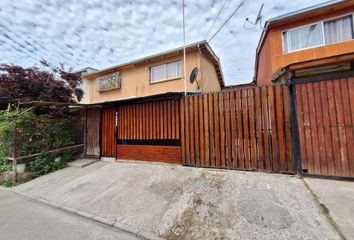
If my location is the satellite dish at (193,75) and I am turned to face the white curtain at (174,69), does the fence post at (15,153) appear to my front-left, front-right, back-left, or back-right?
front-left

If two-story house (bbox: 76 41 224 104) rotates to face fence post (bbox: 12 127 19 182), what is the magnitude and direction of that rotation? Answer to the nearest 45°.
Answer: approximately 45° to its right

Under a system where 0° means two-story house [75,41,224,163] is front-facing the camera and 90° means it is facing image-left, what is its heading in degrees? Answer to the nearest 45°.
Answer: approximately 45°

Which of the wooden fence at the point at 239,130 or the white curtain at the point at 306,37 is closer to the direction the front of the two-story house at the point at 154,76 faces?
the wooden fence

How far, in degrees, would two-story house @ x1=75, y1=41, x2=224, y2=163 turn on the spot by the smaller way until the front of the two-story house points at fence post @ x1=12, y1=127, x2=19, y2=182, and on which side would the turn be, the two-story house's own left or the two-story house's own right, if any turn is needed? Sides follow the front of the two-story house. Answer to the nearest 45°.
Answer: approximately 45° to the two-story house's own right

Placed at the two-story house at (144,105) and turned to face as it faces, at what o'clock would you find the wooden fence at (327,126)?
The wooden fence is roughly at 9 o'clock from the two-story house.

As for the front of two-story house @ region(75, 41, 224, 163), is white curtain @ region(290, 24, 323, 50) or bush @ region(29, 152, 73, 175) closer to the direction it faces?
the bush
